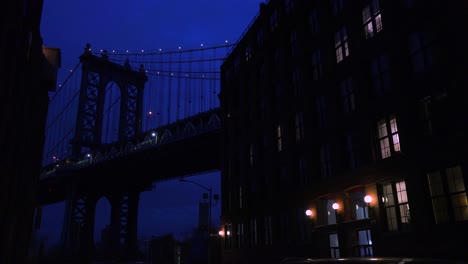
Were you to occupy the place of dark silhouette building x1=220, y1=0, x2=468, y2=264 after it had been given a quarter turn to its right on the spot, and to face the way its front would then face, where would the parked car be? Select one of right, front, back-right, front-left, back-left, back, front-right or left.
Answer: back-left

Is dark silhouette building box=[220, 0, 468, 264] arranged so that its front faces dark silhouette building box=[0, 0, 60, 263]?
yes
